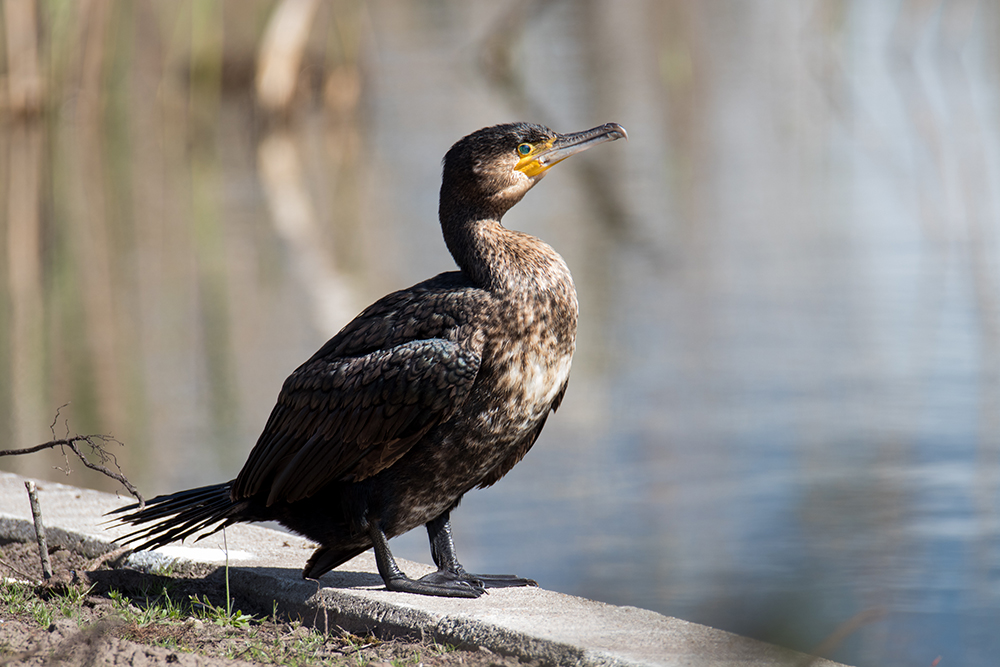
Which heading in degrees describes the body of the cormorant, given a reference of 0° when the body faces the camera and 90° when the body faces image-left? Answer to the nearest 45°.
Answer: approximately 270°

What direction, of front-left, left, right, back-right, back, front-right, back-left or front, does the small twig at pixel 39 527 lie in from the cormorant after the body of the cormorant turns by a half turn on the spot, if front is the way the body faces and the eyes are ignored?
front

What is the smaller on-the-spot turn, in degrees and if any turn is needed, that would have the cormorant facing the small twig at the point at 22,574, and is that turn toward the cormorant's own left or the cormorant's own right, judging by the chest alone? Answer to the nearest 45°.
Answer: approximately 180°
